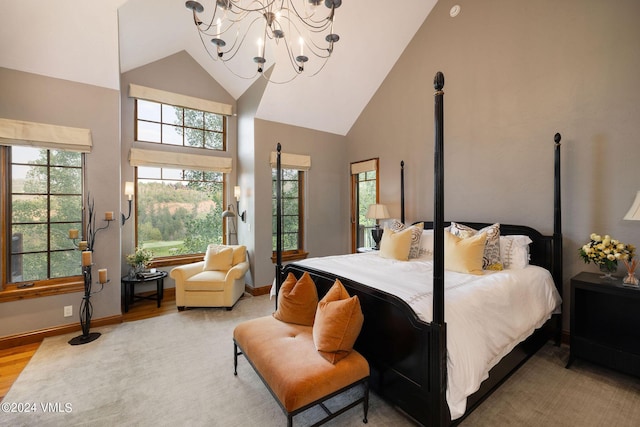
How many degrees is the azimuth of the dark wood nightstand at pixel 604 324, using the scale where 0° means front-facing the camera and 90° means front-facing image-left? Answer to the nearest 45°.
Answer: approximately 45°

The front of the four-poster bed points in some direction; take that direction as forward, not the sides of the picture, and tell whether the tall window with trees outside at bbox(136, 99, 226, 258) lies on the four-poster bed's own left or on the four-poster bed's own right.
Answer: on the four-poster bed's own right

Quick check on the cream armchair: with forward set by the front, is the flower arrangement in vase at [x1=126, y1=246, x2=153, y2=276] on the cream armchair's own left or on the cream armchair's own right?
on the cream armchair's own right

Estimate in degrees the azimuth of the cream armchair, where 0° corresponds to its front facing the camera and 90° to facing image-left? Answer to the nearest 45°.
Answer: approximately 45°

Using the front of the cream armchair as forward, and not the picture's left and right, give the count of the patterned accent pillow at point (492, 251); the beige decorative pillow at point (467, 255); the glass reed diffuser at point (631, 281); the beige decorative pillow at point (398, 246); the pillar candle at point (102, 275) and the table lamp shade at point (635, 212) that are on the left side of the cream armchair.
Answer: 5

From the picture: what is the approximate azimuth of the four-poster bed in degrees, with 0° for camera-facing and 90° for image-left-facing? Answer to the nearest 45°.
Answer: approximately 45°

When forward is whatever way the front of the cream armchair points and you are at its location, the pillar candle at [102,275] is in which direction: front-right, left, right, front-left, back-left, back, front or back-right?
front-right

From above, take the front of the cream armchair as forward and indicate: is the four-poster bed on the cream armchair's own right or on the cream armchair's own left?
on the cream armchair's own left

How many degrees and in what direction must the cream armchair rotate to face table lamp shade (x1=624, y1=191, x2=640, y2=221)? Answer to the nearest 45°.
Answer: approximately 90° to its left
